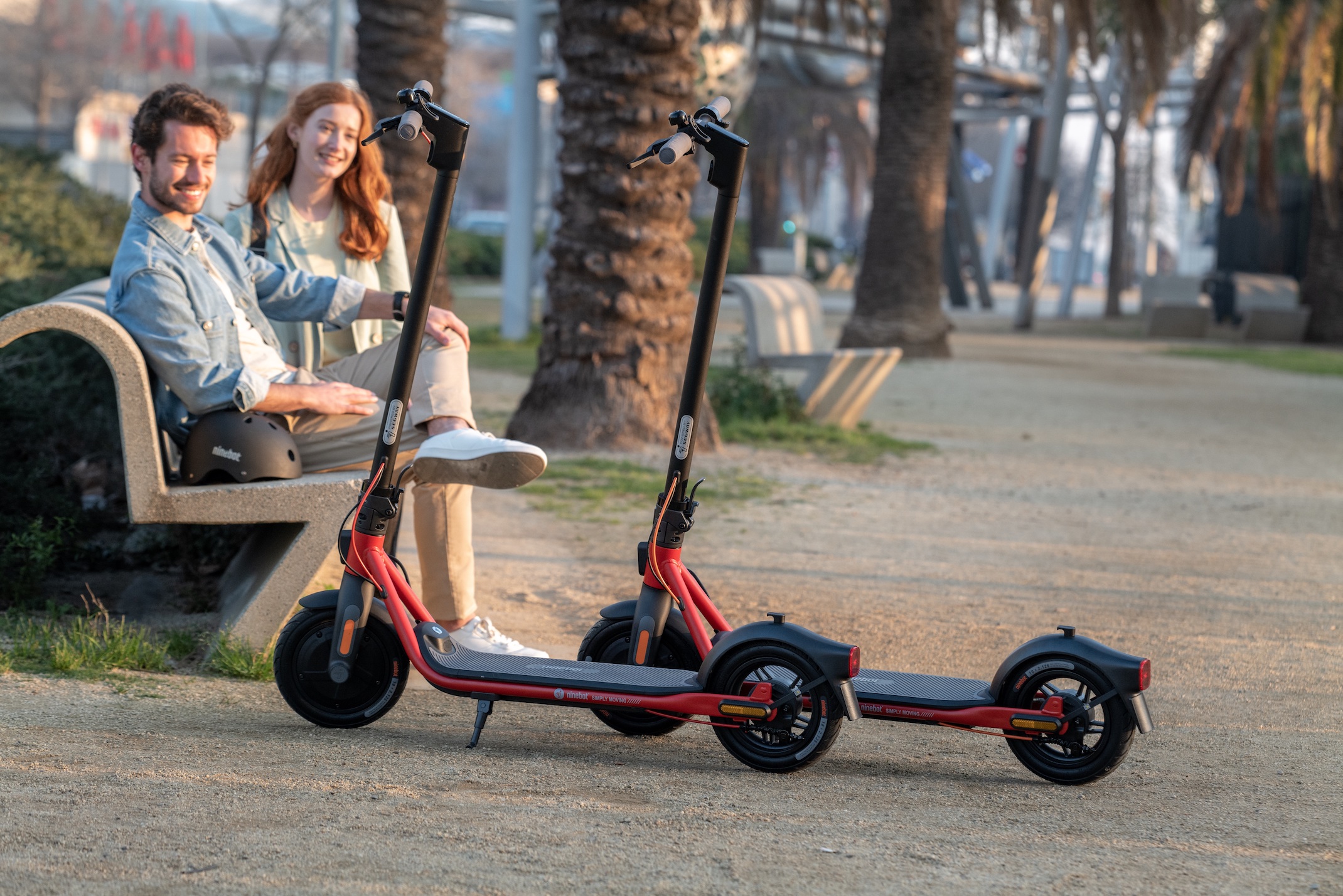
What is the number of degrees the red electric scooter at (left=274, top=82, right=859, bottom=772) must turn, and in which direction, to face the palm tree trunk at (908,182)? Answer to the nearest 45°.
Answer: approximately 90° to its right

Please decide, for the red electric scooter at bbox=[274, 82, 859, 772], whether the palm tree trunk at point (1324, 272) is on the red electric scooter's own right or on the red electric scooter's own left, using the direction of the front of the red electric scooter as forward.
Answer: on the red electric scooter's own right

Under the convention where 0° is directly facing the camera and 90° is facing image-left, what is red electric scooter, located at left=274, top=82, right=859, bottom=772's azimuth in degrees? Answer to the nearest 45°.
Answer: approximately 90°

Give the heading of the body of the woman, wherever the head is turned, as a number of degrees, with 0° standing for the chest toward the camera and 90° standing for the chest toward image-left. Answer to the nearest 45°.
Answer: approximately 315°

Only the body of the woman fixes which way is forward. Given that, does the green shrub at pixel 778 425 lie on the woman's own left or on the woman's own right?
on the woman's own left

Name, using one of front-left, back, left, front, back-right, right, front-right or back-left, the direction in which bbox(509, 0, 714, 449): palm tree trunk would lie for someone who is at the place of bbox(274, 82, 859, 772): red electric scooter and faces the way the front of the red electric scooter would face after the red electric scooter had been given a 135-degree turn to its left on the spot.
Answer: back-left

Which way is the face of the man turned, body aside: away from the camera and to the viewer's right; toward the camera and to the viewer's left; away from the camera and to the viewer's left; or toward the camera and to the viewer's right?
toward the camera and to the viewer's right
